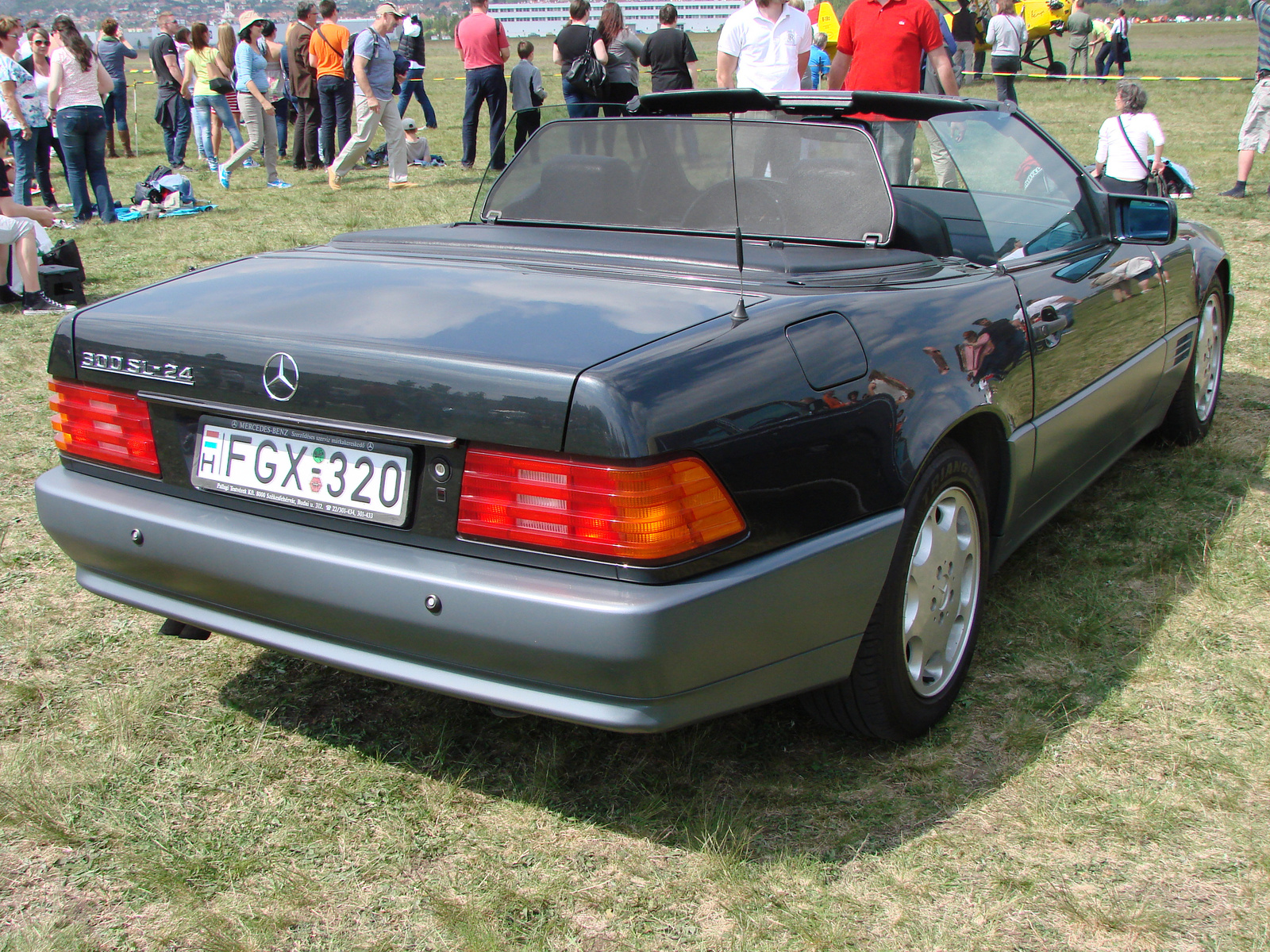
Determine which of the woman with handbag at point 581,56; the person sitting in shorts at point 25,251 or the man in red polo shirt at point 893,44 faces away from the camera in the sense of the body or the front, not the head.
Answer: the woman with handbag

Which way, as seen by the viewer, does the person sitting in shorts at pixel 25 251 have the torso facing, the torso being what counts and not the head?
to the viewer's right

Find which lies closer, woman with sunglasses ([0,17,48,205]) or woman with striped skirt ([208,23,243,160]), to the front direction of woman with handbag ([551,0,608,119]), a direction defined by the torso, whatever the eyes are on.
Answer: the woman with striped skirt

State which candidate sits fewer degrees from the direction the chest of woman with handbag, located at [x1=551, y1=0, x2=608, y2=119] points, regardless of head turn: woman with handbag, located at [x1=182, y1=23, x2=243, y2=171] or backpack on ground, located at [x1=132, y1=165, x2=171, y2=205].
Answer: the woman with handbag

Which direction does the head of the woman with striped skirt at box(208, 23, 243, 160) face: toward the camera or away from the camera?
away from the camera

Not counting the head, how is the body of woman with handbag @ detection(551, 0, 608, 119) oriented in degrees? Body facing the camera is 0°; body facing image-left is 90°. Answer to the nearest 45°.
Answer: approximately 180°
